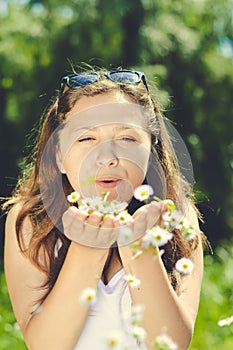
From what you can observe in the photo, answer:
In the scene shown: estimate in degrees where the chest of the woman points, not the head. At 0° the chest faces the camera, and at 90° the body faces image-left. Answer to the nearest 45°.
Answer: approximately 0°
